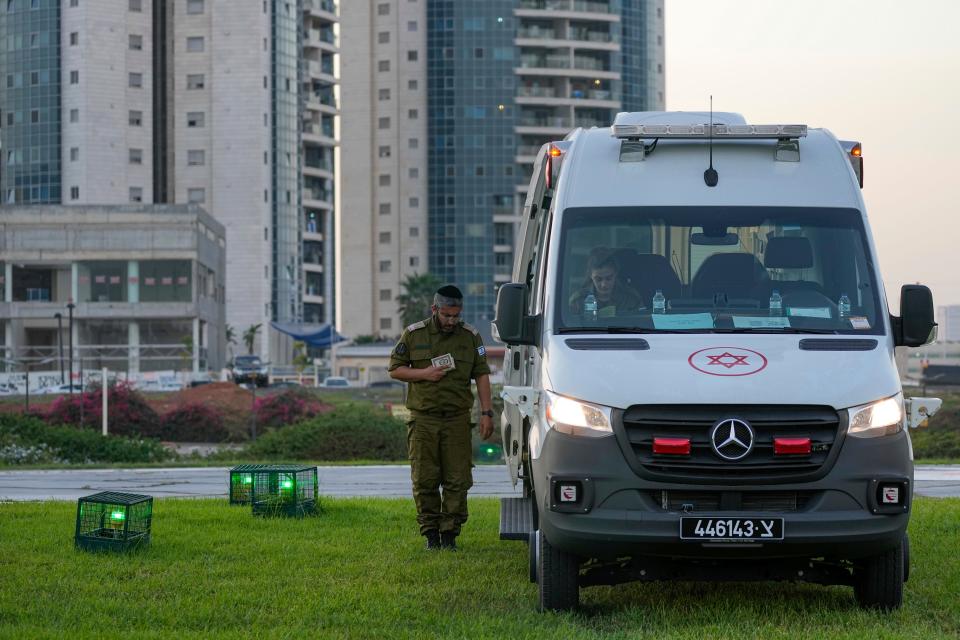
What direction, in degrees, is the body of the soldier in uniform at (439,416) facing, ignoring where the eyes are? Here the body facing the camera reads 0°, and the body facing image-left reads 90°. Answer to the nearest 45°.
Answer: approximately 0°

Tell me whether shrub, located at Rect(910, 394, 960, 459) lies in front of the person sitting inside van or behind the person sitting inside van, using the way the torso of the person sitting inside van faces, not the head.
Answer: behind

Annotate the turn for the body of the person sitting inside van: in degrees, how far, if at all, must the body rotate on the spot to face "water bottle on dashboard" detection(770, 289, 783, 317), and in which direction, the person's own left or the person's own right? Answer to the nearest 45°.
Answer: approximately 90° to the person's own left

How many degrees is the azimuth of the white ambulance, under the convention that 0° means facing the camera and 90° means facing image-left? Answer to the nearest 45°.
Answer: approximately 0°

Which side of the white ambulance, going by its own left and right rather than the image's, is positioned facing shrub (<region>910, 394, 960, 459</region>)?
back

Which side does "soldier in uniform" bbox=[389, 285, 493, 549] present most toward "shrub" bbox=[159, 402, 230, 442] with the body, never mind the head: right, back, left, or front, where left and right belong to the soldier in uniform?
back

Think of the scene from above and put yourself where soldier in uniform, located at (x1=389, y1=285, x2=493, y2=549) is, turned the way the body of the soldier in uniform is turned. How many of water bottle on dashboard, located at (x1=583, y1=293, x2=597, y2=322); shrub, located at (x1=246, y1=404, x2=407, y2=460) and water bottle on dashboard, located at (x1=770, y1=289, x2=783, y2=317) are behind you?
1
